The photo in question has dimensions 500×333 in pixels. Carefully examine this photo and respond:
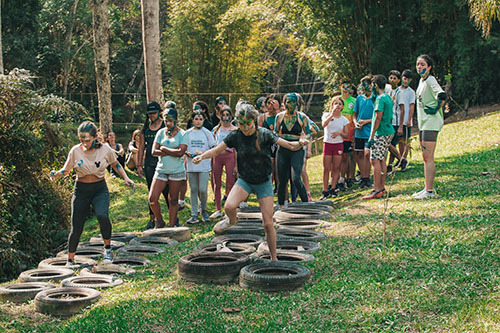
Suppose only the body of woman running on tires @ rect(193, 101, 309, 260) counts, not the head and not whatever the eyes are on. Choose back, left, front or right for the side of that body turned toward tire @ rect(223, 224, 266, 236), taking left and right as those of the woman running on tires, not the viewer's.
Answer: back

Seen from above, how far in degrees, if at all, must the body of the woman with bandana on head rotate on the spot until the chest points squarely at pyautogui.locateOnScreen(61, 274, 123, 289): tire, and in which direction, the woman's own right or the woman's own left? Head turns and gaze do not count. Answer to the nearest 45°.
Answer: approximately 45° to the woman's own right

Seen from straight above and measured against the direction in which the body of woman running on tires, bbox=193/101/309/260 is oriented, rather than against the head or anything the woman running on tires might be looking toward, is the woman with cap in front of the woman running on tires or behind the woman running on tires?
behind

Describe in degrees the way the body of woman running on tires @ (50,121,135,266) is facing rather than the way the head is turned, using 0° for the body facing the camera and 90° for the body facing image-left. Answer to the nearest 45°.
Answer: approximately 0°

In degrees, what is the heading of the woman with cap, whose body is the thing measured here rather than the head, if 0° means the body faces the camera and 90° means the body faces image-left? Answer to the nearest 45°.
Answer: approximately 0°
